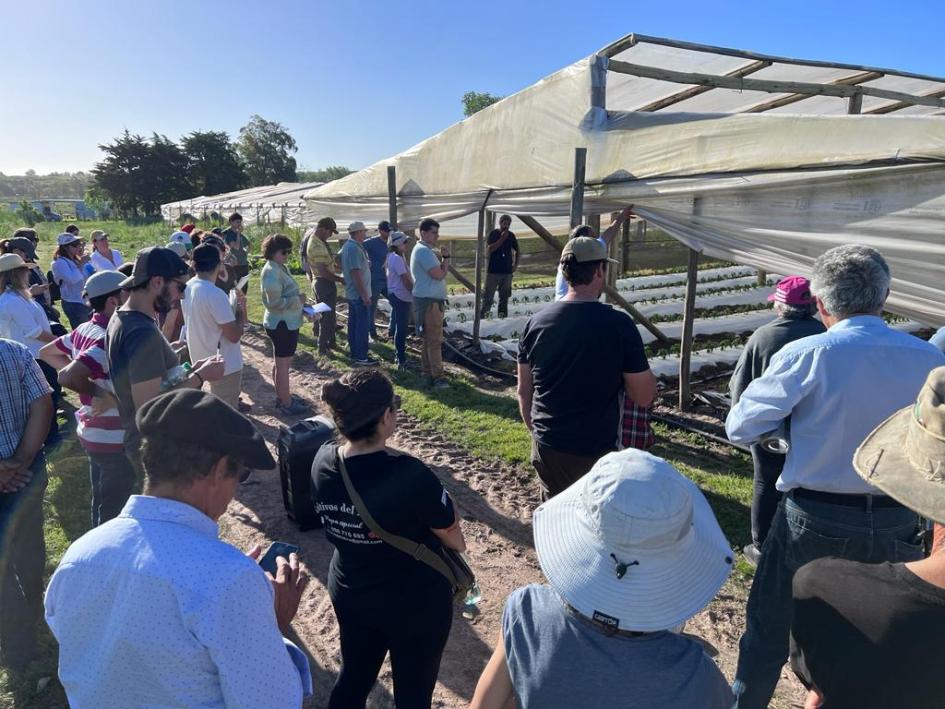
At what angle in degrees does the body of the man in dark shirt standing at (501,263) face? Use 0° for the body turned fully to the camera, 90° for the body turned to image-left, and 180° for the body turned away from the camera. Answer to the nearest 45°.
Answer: approximately 0°

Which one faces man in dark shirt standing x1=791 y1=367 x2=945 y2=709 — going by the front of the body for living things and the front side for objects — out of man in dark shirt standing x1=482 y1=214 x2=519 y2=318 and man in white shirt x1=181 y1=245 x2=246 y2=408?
man in dark shirt standing x1=482 y1=214 x2=519 y2=318

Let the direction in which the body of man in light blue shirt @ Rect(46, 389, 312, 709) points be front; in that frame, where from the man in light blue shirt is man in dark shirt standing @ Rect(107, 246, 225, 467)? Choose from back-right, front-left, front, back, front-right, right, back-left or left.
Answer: front-left

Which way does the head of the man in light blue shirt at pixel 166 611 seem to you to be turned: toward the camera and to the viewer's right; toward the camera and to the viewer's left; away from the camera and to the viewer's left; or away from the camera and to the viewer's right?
away from the camera and to the viewer's right

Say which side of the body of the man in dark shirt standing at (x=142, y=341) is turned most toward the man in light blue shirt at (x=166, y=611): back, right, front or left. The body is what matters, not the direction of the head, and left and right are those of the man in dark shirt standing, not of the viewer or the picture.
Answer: right

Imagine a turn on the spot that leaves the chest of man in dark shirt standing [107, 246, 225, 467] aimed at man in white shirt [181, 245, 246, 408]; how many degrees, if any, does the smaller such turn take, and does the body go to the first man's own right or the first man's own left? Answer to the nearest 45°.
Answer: approximately 90° to the first man's own left

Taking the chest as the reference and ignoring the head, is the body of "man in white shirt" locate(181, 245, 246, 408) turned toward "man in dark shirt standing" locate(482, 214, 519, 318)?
yes

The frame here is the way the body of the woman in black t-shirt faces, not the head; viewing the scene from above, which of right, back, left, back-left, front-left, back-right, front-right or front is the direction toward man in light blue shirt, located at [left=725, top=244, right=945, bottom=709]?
front-right

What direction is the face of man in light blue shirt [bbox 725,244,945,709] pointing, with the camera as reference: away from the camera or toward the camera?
away from the camera

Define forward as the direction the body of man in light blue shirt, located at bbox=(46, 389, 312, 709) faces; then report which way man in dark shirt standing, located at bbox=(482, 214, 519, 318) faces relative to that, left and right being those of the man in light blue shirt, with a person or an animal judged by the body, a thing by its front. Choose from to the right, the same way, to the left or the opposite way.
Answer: the opposite way

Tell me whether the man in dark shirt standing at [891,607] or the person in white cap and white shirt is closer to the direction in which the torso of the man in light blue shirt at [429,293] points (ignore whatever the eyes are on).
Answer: the man in dark shirt standing

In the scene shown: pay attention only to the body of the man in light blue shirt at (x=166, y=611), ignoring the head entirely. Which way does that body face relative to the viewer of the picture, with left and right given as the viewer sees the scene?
facing away from the viewer and to the right of the viewer

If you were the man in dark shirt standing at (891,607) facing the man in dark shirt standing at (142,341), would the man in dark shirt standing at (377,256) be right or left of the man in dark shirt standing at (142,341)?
right
